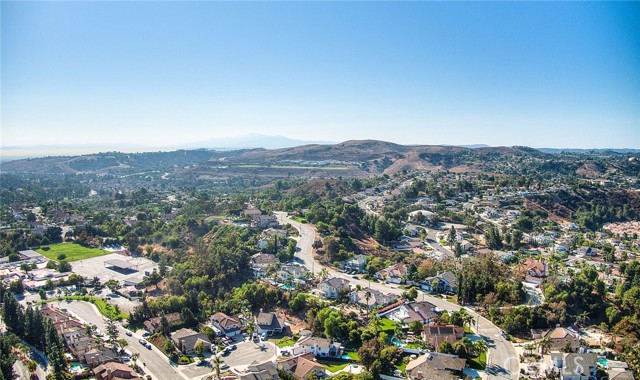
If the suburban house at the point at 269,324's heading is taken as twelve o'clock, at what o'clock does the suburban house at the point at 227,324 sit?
the suburban house at the point at 227,324 is roughly at 3 o'clock from the suburban house at the point at 269,324.

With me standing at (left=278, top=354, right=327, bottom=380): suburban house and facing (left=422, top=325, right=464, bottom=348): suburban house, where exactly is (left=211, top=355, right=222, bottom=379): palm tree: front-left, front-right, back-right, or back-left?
back-left

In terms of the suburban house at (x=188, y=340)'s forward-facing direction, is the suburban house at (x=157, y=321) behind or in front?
behind

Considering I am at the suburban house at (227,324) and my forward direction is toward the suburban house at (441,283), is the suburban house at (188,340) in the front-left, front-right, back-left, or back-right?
back-right

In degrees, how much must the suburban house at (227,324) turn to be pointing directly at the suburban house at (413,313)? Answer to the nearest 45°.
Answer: approximately 45° to its left

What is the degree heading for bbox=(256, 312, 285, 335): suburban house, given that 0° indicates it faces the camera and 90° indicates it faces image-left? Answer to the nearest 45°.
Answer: approximately 0°

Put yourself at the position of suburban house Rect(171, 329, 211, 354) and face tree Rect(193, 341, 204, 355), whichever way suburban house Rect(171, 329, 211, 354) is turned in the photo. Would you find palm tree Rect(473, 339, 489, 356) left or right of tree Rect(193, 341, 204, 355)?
left
